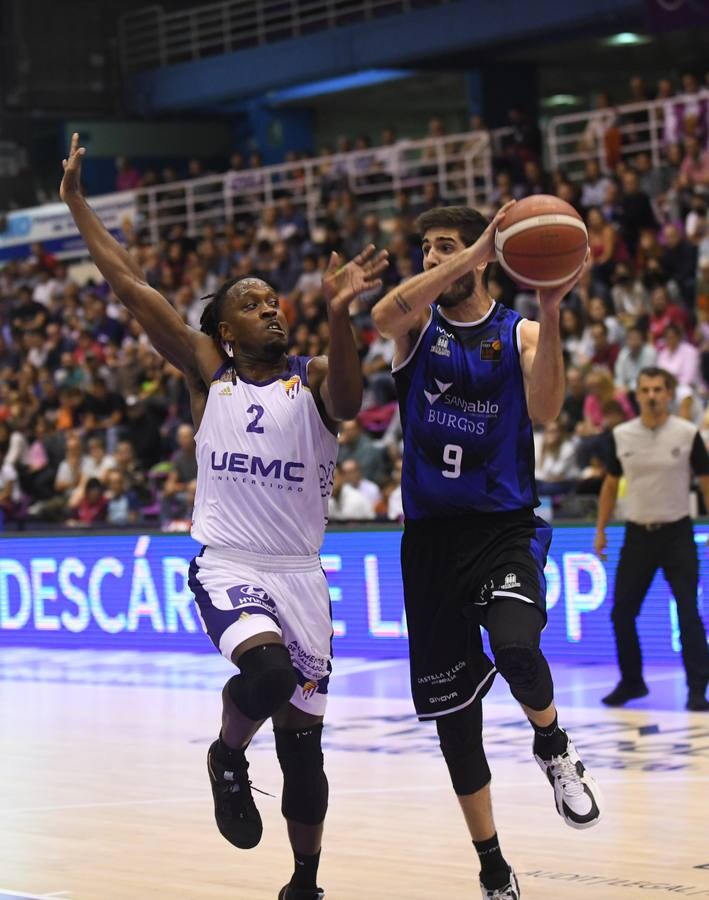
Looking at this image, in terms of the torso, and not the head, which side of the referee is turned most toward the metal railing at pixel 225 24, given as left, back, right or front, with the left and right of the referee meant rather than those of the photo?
back

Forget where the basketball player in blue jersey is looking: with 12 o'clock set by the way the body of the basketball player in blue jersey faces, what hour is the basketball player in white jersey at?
The basketball player in white jersey is roughly at 3 o'clock from the basketball player in blue jersey.

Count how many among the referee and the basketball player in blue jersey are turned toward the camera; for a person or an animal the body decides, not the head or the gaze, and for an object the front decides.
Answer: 2

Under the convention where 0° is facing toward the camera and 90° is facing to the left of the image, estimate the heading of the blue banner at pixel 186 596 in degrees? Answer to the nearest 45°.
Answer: approximately 0°

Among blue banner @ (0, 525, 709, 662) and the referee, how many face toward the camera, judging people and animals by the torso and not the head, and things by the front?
2

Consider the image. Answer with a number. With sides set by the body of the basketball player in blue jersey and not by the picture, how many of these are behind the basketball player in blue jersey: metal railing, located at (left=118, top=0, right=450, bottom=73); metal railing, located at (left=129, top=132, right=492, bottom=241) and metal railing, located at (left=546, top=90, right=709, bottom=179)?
3
